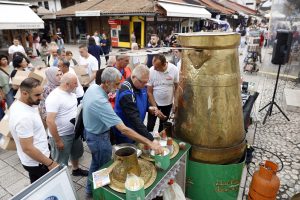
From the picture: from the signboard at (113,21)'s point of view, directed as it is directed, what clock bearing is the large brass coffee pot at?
The large brass coffee pot is roughly at 12 o'clock from the signboard.

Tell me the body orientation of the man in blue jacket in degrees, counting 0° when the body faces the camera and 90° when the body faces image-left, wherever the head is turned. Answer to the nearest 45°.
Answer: approximately 315°

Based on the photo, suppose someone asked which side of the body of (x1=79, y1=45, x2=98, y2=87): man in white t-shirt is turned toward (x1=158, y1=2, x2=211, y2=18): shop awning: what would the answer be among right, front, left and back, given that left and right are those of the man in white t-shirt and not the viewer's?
back

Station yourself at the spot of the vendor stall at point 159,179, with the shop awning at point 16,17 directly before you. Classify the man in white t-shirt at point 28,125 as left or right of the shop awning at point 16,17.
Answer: left

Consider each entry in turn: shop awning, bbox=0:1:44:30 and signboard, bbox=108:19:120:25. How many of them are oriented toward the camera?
2

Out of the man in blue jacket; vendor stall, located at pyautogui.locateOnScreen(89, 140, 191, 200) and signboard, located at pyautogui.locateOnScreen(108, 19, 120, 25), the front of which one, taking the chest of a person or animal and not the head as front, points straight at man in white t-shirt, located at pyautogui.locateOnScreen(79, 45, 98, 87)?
the signboard

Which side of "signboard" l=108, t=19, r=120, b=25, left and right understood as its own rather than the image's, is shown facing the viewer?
front

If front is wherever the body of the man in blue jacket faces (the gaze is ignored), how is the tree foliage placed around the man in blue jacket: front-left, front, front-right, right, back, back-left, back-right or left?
left

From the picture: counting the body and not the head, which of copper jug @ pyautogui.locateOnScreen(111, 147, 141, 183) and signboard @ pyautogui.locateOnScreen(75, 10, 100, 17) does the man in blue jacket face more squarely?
the copper jug

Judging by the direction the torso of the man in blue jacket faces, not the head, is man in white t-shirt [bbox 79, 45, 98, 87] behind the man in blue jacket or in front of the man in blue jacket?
behind
